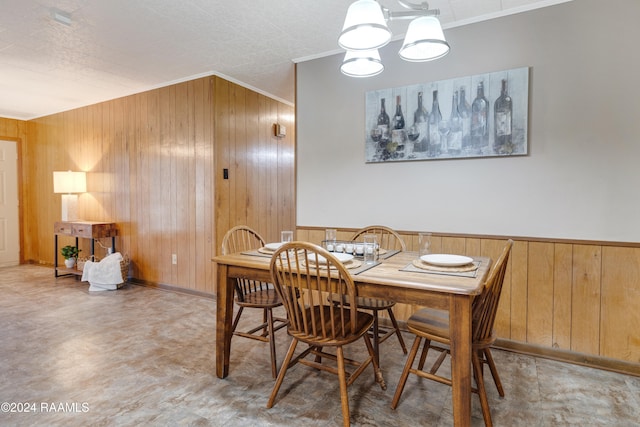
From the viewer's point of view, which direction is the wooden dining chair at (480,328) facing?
to the viewer's left

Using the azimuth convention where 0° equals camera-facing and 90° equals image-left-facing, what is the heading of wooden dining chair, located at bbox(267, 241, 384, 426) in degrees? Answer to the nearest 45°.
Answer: approximately 225°

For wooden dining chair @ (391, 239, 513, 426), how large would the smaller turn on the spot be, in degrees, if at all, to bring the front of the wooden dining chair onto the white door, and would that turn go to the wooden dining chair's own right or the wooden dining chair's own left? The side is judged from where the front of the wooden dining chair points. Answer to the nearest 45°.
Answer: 0° — it already faces it

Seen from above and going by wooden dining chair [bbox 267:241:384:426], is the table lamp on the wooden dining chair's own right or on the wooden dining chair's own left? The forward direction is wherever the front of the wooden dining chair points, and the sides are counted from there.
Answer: on the wooden dining chair's own left

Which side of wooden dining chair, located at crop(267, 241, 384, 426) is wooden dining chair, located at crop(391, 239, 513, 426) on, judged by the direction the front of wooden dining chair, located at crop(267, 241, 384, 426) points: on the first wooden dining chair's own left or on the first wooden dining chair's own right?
on the first wooden dining chair's own right

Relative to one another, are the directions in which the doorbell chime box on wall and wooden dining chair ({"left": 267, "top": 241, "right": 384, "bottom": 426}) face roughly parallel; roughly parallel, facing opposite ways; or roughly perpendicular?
roughly perpendicular
